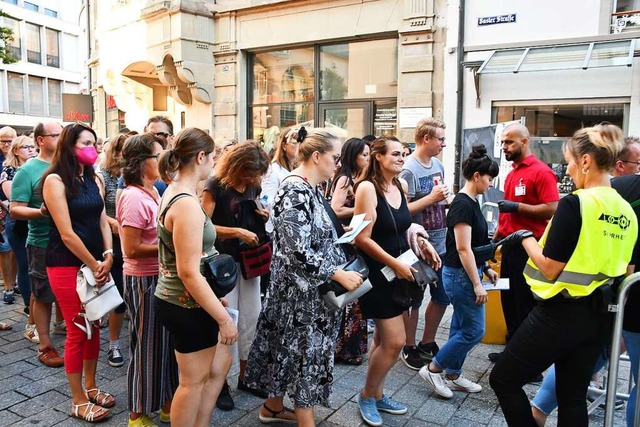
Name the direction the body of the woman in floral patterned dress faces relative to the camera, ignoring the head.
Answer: to the viewer's right

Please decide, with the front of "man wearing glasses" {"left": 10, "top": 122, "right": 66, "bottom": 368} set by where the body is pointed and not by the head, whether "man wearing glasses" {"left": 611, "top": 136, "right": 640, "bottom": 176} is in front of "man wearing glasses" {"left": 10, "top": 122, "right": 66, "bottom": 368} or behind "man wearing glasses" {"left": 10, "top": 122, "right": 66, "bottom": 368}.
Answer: in front

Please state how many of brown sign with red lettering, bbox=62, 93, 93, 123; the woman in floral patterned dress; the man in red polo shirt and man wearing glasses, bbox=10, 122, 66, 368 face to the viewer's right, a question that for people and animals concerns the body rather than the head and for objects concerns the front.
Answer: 2

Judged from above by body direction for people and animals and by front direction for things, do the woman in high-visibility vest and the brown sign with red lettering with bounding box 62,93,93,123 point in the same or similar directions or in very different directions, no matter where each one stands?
very different directions

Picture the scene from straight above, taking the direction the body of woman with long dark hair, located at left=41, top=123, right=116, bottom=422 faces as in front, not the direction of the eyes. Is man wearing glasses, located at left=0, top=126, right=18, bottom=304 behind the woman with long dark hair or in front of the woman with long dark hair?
behind

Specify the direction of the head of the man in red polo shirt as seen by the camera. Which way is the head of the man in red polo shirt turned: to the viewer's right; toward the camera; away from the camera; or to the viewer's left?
to the viewer's left

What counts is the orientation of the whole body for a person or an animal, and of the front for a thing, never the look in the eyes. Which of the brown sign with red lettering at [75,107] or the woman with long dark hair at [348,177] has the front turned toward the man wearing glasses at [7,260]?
the brown sign with red lettering

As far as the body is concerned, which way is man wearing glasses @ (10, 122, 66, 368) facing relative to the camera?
to the viewer's right

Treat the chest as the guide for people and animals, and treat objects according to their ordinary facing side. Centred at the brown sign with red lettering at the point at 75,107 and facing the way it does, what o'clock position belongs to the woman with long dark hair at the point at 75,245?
The woman with long dark hair is roughly at 12 o'clock from the brown sign with red lettering.

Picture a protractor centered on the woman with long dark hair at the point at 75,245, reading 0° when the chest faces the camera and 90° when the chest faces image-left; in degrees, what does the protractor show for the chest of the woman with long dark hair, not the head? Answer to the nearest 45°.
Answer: approximately 315°
